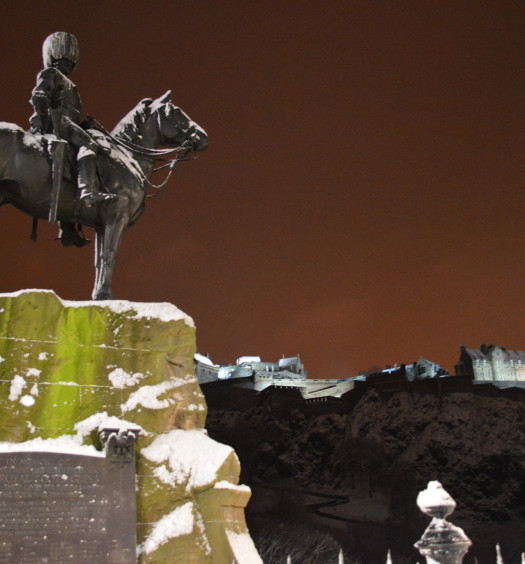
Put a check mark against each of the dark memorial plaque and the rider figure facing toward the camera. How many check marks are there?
1

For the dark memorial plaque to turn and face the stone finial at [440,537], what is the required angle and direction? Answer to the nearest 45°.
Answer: approximately 45° to its left

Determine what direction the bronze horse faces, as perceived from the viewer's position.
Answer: facing to the right of the viewer

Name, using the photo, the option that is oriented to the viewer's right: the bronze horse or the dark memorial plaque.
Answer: the bronze horse

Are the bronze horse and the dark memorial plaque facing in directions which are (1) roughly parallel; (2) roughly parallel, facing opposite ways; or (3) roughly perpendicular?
roughly perpendicular

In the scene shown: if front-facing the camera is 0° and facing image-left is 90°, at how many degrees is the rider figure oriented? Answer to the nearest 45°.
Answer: approximately 270°

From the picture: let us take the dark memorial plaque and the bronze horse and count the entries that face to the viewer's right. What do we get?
1

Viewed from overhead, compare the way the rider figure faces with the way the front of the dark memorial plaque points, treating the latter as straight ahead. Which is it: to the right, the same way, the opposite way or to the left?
to the left
